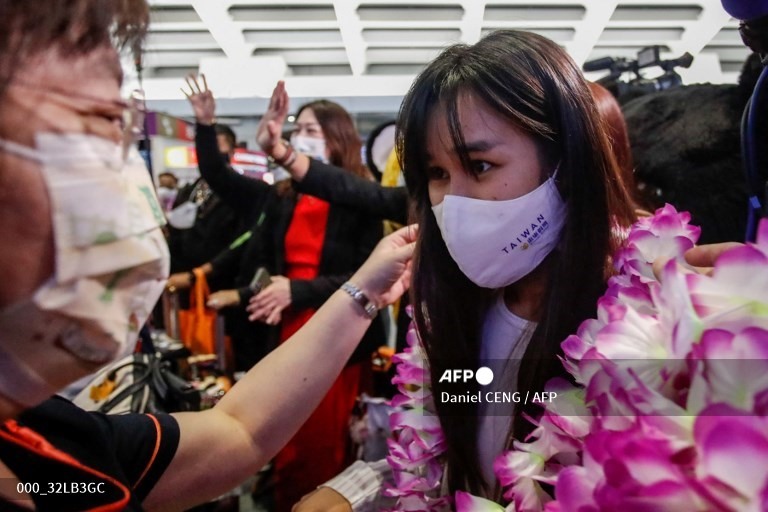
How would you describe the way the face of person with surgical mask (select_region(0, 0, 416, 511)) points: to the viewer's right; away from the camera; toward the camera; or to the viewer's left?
to the viewer's right

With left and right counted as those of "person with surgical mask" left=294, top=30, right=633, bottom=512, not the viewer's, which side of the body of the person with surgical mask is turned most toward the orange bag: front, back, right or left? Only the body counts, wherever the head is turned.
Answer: right

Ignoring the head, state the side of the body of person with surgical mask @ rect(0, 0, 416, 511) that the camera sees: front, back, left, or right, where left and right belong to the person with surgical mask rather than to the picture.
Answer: right

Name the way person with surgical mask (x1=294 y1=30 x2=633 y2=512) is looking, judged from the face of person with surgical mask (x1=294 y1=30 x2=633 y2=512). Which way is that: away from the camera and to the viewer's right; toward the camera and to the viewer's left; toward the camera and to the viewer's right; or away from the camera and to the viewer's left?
toward the camera and to the viewer's left

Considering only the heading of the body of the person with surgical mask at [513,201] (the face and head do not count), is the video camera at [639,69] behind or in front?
behind

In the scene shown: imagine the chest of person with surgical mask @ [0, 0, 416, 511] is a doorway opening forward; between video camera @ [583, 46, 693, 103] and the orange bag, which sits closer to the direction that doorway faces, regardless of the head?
the video camera

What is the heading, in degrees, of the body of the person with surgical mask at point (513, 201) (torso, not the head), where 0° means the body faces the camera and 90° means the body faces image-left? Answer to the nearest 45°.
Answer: approximately 45°

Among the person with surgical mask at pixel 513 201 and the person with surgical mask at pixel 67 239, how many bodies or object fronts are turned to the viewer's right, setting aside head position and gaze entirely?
1
